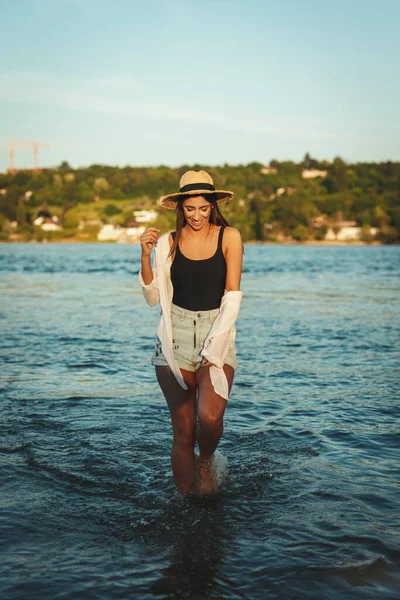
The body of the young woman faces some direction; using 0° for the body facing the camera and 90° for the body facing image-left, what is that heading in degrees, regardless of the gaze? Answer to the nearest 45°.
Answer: approximately 0°
